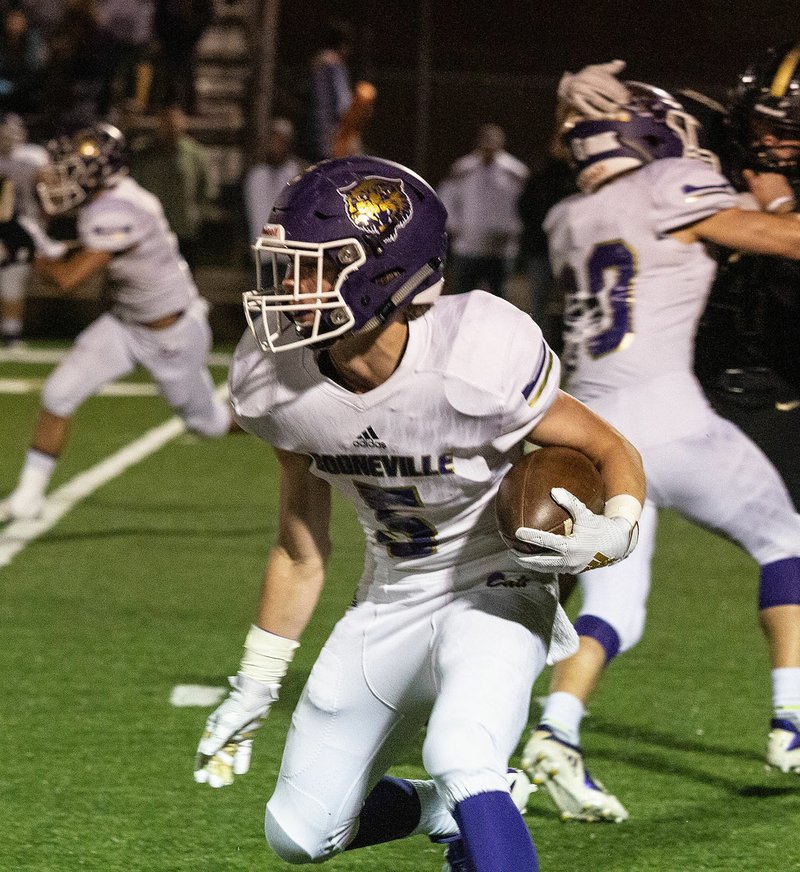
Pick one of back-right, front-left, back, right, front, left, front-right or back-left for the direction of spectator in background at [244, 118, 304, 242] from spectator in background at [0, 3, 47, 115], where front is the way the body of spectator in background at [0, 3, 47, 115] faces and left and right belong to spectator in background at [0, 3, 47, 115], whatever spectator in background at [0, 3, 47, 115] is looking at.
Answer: front-left

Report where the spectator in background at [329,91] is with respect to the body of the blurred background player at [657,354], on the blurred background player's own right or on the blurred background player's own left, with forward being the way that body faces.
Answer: on the blurred background player's own left

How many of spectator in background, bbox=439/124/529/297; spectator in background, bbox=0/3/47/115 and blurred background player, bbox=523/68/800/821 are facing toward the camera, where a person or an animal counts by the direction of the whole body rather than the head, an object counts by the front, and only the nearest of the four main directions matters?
2

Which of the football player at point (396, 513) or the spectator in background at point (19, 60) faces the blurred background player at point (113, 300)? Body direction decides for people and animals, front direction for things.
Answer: the spectator in background

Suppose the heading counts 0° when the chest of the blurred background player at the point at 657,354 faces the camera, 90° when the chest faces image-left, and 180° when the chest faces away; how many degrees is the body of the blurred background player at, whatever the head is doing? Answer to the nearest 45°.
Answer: approximately 225°

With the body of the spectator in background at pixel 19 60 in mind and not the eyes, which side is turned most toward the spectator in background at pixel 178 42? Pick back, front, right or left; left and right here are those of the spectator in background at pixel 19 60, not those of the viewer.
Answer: left

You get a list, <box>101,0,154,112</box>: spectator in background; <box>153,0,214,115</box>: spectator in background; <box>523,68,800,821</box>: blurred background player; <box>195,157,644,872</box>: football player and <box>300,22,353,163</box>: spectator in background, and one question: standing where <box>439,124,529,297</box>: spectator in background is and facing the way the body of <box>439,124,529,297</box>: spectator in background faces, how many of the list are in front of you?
2

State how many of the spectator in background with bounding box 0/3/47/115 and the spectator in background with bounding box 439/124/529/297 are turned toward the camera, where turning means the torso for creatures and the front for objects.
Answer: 2

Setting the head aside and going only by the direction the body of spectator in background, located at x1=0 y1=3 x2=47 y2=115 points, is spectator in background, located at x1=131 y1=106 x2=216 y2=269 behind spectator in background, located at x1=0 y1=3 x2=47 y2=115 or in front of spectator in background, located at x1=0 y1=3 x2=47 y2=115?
in front

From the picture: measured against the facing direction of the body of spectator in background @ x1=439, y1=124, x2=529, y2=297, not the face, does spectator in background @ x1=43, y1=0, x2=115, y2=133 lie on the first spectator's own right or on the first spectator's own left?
on the first spectator's own right

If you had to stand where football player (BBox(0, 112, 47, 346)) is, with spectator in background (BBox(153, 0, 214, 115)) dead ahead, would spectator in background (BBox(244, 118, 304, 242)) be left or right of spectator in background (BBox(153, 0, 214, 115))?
right

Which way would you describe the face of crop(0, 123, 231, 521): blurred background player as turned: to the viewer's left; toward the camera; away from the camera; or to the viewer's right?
to the viewer's left

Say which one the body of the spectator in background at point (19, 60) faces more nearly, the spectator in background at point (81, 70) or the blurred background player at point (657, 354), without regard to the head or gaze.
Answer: the blurred background player

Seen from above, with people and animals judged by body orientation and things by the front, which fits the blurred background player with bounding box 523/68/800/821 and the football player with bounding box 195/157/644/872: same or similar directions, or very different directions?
very different directions
